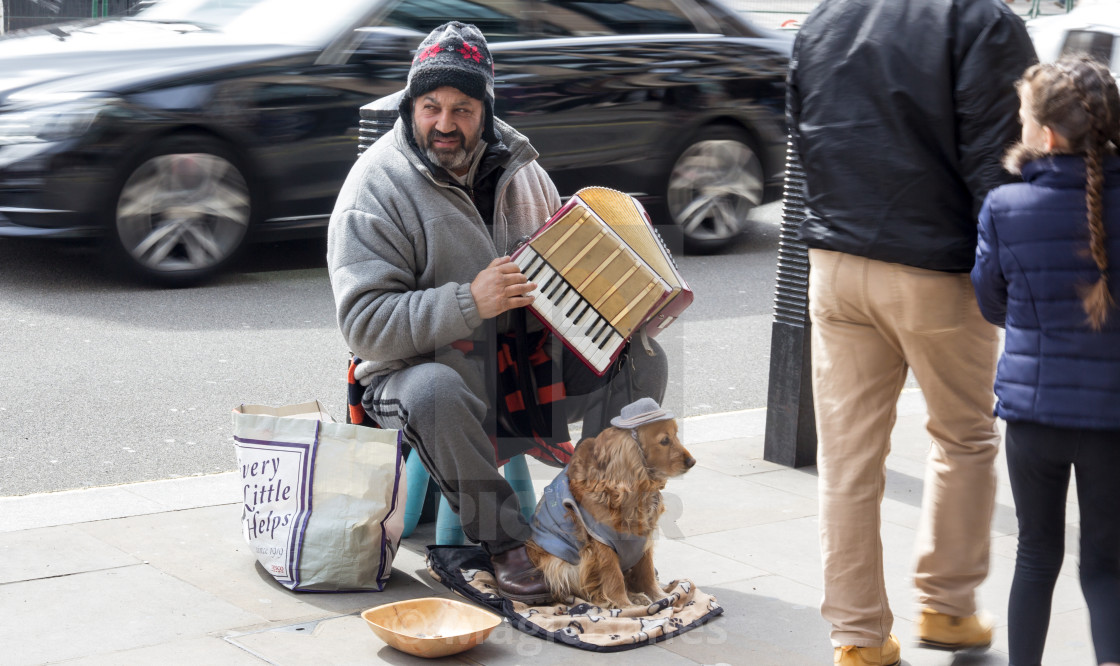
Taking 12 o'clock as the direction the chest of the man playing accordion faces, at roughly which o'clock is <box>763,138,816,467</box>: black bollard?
The black bollard is roughly at 9 o'clock from the man playing accordion.

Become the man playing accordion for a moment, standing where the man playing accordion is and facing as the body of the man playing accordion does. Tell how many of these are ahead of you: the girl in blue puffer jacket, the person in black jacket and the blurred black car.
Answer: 2

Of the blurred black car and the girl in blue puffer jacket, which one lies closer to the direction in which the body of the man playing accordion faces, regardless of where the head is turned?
the girl in blue puffer jacket

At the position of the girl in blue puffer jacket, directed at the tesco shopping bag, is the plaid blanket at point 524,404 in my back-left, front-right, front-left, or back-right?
front-right

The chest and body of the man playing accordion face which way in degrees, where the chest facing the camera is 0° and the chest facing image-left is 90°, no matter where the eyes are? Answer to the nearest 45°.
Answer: approximately 315°

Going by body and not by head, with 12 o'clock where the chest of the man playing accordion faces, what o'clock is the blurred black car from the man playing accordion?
The blurred black car is roughly at 7 o'clock from the man playing accordion.

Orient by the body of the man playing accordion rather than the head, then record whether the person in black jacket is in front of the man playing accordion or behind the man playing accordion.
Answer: in front
